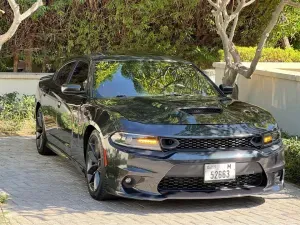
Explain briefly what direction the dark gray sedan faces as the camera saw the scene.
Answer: facing the viewer and to the right of the viewer

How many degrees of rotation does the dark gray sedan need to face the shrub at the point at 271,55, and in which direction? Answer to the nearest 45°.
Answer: approximately 135° to its left

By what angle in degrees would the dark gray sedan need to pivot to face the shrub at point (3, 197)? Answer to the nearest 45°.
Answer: approximately 135° to its right

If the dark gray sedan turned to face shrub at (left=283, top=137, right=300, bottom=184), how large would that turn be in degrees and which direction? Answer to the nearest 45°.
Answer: approximately 90° to its left

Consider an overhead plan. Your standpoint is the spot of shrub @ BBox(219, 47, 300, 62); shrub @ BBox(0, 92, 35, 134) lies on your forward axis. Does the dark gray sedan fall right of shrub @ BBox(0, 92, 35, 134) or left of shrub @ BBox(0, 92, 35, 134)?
left

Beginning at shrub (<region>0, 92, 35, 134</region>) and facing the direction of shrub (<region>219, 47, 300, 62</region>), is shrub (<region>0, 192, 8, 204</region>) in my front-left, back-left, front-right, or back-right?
back-right

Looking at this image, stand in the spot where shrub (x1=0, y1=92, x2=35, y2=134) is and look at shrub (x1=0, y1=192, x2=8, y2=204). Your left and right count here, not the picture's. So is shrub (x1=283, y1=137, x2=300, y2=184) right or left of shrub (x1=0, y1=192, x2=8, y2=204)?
left

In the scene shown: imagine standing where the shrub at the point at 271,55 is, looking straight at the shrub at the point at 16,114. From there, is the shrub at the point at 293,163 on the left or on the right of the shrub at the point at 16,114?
left

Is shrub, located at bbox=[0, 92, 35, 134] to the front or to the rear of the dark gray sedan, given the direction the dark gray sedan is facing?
to the rear
